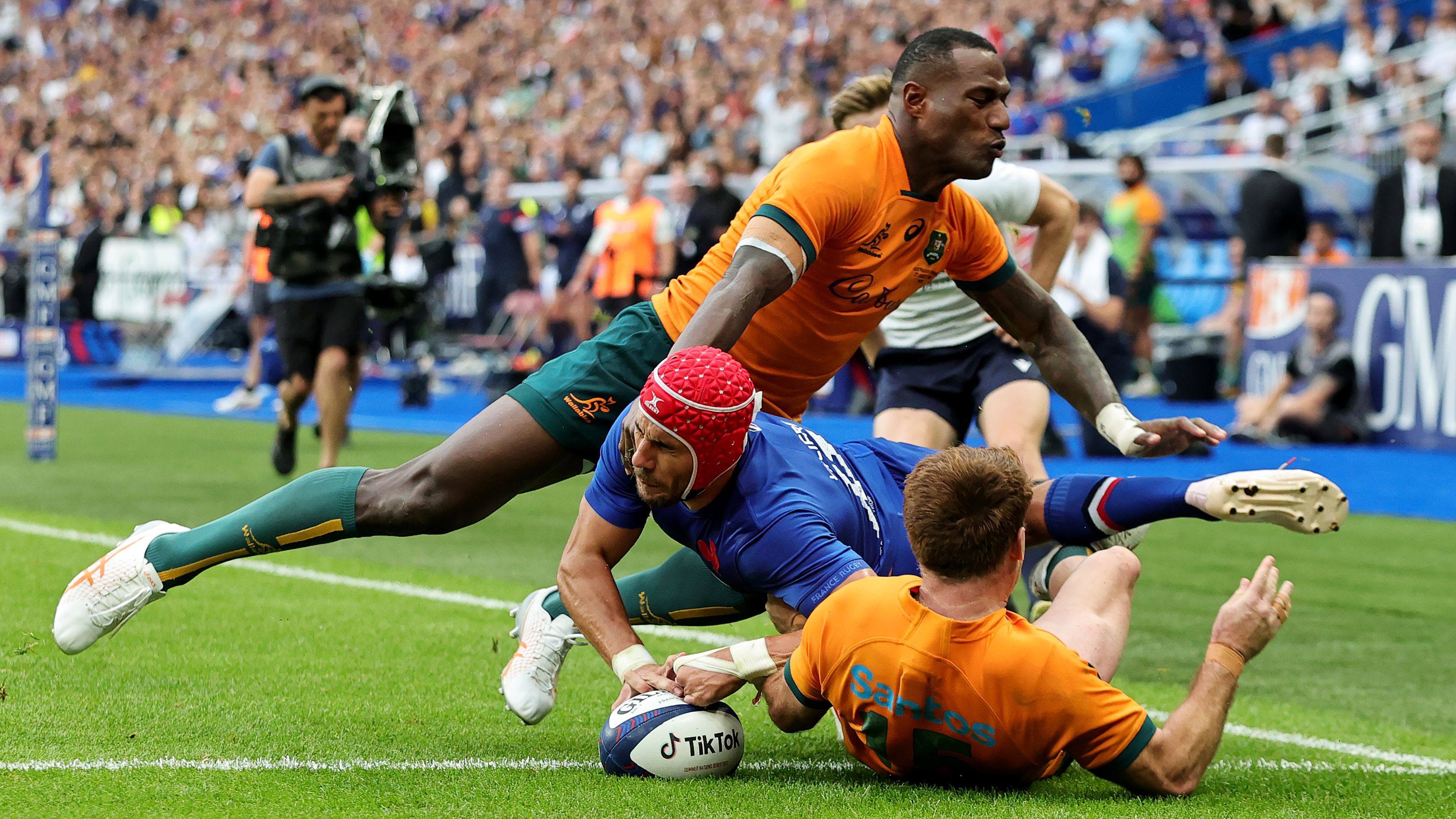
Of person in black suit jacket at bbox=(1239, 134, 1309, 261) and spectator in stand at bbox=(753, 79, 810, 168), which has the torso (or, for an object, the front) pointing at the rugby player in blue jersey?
spectator in stand at bbox=(753, 79, 810, 168)

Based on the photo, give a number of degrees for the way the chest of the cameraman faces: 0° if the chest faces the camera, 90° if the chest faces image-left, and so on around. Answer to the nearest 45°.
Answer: approximately 315°

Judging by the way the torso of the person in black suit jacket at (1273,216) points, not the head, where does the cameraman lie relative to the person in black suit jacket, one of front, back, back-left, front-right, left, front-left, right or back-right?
back-left

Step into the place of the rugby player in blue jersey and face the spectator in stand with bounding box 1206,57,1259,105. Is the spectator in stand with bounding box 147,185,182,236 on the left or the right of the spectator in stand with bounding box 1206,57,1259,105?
left

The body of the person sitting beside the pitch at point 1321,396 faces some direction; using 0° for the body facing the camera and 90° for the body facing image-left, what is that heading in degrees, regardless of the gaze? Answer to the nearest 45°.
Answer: approximately 45°

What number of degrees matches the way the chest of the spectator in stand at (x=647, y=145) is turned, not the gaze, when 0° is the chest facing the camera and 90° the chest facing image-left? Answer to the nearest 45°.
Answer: approximately 0°

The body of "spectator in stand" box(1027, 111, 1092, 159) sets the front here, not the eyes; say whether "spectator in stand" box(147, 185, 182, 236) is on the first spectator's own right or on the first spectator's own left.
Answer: on the first spectator's own right

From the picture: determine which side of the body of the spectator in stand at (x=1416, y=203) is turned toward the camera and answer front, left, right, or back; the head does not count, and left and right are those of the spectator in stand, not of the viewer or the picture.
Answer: front

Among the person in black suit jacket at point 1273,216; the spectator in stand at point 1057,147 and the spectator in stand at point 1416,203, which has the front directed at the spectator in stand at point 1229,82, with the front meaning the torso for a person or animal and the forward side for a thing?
the person in black suit jacket at point 1273,216

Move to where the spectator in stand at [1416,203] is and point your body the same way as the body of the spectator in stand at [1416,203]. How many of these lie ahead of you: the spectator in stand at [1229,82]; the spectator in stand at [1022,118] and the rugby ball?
1

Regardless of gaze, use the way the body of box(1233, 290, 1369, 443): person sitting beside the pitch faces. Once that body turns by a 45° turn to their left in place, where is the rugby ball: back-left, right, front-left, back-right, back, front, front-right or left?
front

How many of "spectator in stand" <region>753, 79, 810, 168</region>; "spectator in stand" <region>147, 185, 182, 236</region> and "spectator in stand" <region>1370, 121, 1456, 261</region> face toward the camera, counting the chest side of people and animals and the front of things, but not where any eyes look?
3

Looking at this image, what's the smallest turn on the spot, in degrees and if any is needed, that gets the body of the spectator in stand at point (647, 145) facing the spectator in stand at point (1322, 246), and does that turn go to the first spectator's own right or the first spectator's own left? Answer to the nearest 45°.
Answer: approximately 45° to the first spectator's own left

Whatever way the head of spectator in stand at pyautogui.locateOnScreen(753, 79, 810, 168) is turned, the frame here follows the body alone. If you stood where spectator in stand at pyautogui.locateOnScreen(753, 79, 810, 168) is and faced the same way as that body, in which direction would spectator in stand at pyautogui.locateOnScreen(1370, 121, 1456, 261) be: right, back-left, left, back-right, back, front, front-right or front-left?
front-left

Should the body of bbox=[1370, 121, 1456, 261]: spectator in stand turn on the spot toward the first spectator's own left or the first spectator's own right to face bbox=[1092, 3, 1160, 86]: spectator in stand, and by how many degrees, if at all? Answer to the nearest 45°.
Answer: approximately 135° to the first spectator's own right
